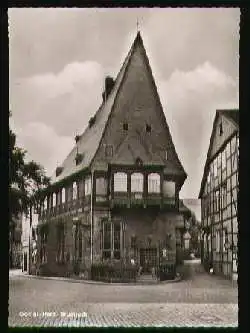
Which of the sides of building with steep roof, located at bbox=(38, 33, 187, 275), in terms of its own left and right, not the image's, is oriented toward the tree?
right

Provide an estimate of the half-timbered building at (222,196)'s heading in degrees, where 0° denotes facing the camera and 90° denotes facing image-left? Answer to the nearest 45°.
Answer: approximately 45°

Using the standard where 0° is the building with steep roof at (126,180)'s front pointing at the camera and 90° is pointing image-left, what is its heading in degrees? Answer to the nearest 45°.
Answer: approximately 0°

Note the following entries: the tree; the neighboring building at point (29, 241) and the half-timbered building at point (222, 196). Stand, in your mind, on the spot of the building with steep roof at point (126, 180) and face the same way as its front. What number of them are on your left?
1

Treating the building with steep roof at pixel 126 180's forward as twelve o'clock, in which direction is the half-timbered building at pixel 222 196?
The half-timbered building is roughly at 9 o'clock from the building with steep roof.
